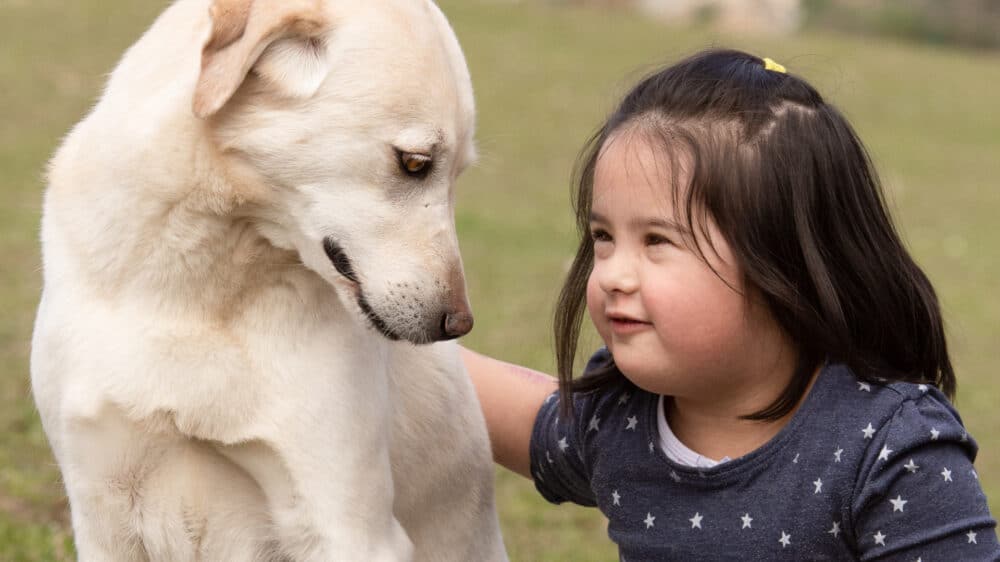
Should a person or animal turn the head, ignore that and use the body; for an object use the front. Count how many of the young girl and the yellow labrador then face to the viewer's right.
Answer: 0

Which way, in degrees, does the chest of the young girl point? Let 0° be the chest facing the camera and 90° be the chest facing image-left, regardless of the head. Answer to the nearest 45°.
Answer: approximately 45°

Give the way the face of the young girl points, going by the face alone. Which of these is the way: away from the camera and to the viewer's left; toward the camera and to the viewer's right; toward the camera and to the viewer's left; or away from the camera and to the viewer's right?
toward the camera and to the viewer's left

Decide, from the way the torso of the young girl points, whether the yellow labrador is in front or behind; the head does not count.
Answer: in front

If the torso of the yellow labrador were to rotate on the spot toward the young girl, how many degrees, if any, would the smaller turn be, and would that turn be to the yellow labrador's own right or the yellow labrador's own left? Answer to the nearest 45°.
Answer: approximately 135° to the yellow labrador's own left

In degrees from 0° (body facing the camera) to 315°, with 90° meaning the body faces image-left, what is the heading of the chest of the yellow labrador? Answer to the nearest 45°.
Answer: approximately 45°
